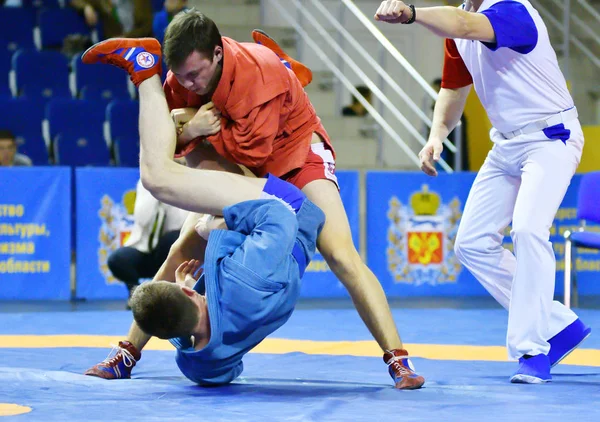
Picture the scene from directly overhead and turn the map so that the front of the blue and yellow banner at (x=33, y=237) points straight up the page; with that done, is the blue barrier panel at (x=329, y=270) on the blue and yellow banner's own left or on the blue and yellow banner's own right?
on the blue and yellow banner's own left

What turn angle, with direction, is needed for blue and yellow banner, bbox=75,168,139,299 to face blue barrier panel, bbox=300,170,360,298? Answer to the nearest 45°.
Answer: approximately 90° to its left

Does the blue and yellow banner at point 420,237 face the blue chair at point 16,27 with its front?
no

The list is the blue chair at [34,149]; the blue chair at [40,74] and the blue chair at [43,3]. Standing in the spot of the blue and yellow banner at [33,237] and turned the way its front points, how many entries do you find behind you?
3

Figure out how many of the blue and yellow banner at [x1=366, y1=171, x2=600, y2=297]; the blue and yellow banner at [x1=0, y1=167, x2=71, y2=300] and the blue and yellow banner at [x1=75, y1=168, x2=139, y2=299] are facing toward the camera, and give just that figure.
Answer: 3

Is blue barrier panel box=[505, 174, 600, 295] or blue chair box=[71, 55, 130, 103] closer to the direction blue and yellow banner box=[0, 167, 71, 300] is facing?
the blue barrier panel

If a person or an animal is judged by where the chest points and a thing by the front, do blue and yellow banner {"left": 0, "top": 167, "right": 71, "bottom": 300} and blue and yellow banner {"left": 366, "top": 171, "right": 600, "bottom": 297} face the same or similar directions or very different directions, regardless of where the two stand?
same or similar directions

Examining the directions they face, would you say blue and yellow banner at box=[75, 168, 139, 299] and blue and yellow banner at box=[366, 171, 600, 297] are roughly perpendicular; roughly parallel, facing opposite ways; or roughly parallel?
roughly parallel

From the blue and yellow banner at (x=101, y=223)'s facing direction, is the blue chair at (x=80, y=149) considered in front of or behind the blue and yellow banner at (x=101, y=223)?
behind

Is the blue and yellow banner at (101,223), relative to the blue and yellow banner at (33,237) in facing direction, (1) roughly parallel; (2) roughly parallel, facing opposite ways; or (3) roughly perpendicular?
roughly parallel

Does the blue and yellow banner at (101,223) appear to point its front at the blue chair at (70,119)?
no

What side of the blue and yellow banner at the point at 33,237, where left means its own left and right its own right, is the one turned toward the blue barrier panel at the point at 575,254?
left

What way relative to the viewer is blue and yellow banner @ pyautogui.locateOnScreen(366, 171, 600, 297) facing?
toward the camera

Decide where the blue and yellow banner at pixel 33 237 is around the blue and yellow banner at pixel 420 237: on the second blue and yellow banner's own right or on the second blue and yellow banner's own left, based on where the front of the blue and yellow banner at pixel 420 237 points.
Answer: on the second blue and yellow banner's own right

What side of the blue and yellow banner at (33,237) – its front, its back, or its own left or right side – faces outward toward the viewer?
front

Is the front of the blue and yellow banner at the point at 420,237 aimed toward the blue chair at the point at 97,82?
no

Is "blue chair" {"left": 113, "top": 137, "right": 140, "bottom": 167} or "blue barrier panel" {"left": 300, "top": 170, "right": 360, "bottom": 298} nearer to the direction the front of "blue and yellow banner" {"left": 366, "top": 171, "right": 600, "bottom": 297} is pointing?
the blue barrier panel

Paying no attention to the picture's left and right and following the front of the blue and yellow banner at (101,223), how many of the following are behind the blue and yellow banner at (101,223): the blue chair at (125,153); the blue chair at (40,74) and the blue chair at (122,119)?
3

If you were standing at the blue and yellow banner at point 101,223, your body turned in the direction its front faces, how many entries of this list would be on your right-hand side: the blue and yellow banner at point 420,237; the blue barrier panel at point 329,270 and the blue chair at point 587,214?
0
